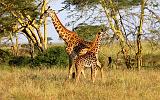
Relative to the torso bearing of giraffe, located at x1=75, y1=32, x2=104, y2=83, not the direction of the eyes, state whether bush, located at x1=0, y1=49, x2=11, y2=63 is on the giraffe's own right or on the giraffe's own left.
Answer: on the giraffe's own left

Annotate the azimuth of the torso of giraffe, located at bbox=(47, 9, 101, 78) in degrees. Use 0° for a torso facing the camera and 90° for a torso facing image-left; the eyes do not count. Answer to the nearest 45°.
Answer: approximately 90°

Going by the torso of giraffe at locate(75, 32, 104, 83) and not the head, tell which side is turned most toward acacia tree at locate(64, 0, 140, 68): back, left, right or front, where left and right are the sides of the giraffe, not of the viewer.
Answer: left

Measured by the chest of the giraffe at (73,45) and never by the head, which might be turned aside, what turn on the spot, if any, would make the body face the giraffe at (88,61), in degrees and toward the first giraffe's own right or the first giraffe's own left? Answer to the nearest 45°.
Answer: approximately 135° to the first giraffe's own left

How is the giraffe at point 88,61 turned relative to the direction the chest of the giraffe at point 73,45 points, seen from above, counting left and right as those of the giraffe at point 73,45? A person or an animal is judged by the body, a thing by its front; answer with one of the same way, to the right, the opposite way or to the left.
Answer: the opposite way

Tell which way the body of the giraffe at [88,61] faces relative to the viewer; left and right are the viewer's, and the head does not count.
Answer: facing to the right of the viewer

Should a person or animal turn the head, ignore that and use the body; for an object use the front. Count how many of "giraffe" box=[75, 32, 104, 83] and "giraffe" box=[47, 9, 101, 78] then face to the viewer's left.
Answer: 1

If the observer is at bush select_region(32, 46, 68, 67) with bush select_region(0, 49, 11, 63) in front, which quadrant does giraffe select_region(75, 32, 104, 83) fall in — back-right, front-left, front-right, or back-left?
back-left
